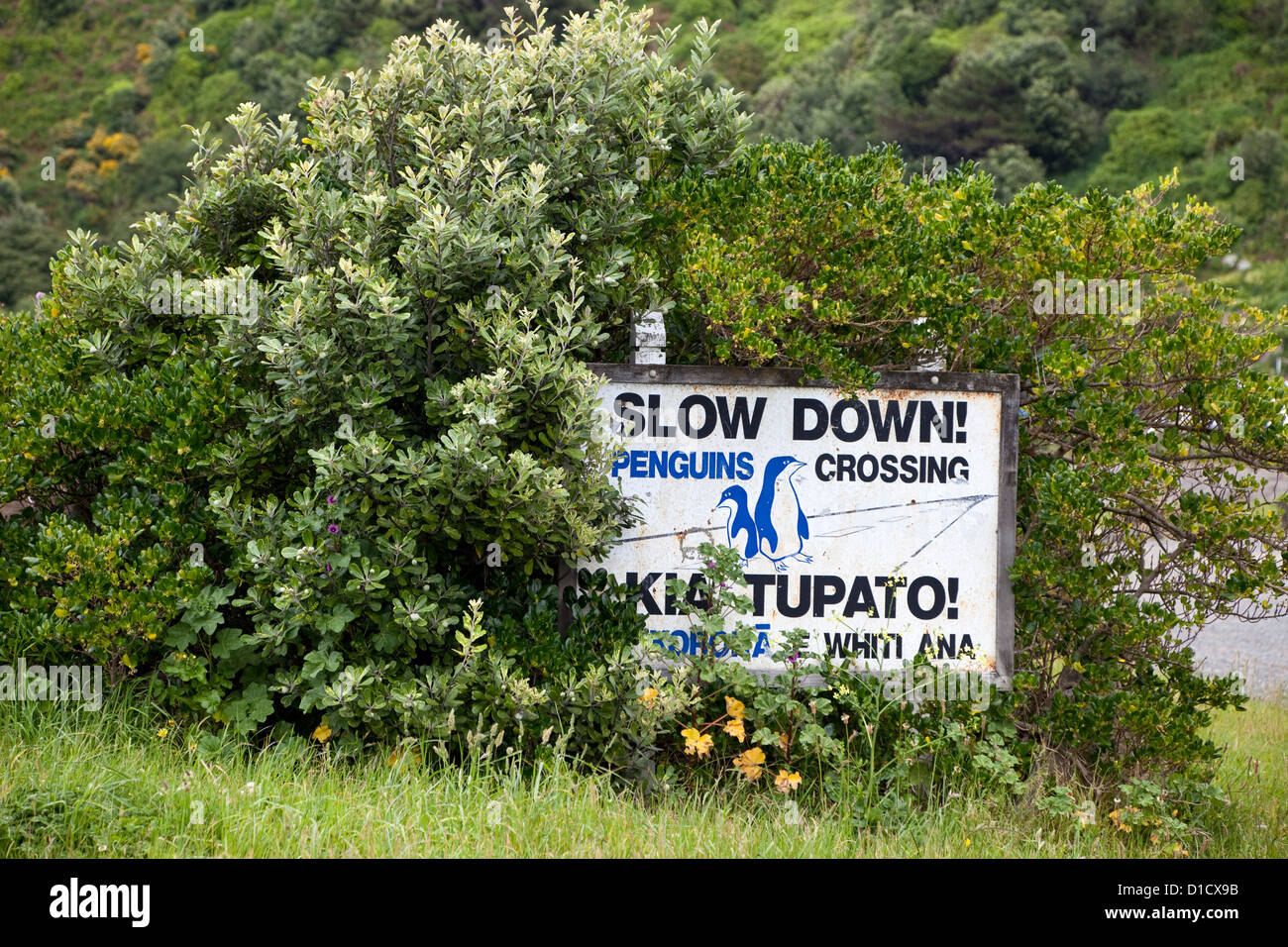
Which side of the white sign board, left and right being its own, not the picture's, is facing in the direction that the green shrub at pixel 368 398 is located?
right

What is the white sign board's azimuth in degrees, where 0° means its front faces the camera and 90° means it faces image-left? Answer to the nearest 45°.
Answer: approximately 0°
